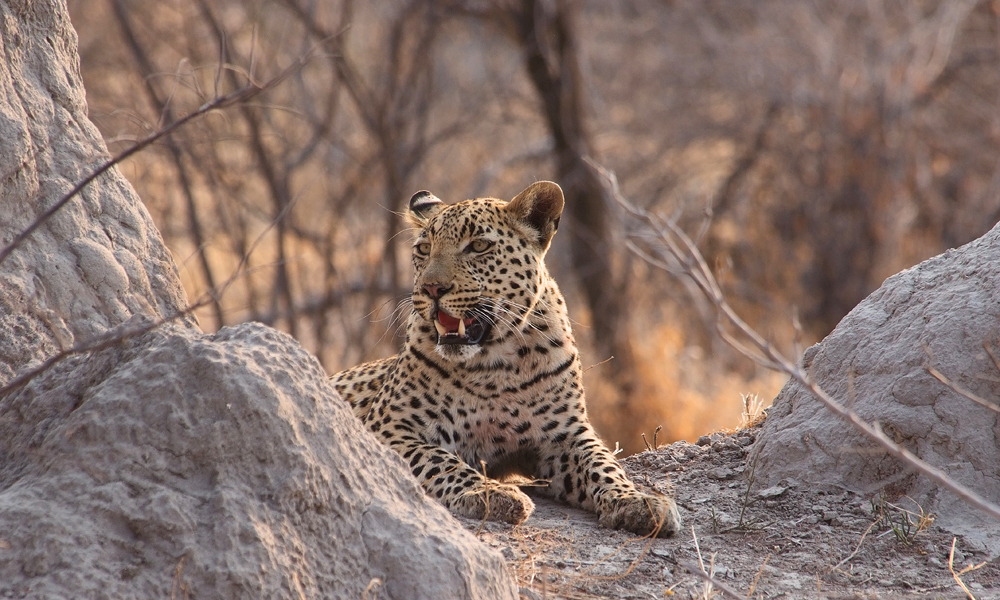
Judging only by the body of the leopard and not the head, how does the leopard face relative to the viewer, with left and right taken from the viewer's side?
facing the viewer and to the right of the viewer

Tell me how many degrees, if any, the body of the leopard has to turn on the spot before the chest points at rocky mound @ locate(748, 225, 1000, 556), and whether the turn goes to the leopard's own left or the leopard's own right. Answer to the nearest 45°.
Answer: approximately 45° to the leopard's own left

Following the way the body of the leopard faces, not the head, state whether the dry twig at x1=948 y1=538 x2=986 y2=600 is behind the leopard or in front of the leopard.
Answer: in front
